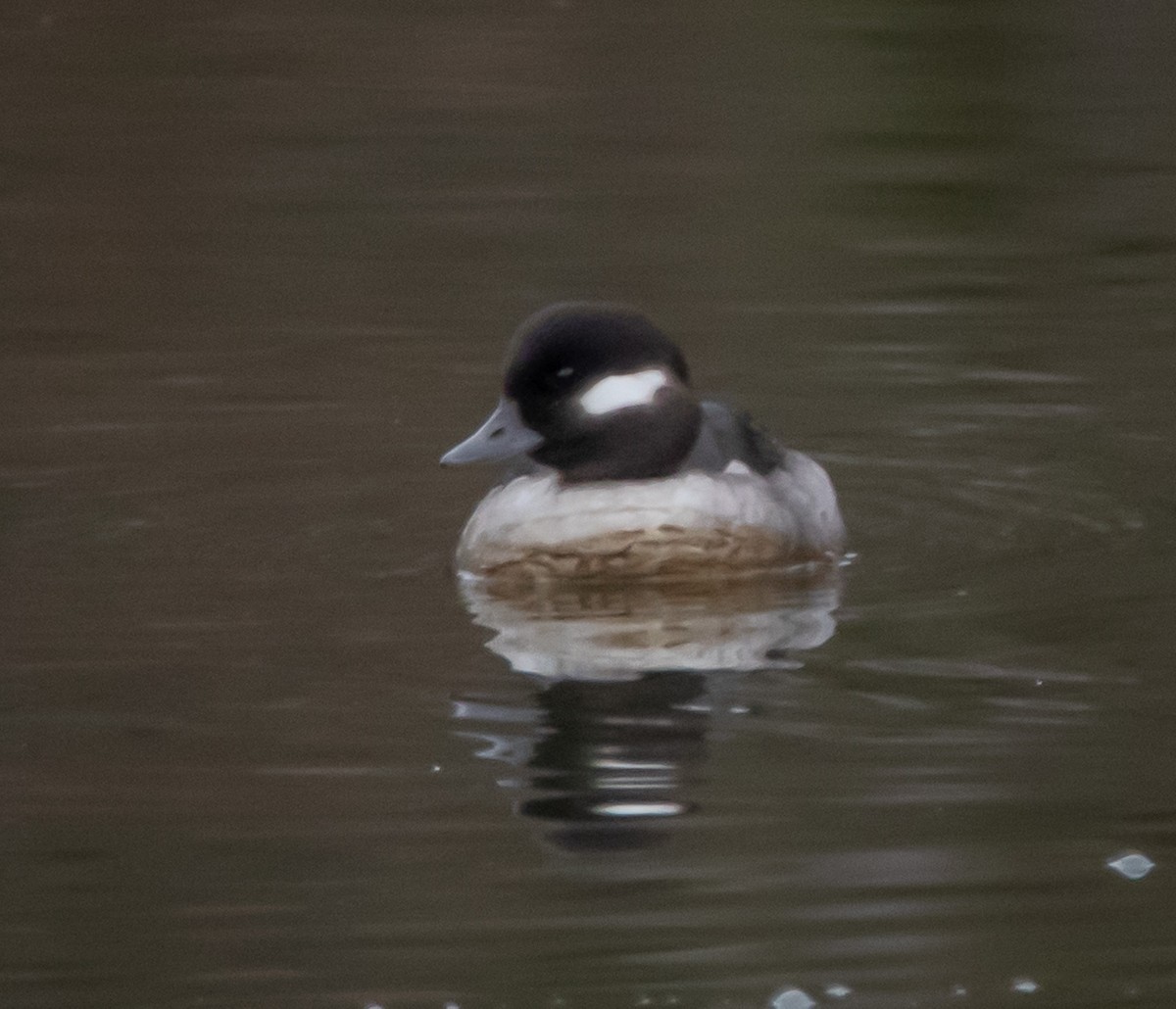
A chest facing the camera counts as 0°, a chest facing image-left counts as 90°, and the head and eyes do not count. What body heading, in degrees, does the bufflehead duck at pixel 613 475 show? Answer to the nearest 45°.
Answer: approximately 45°
